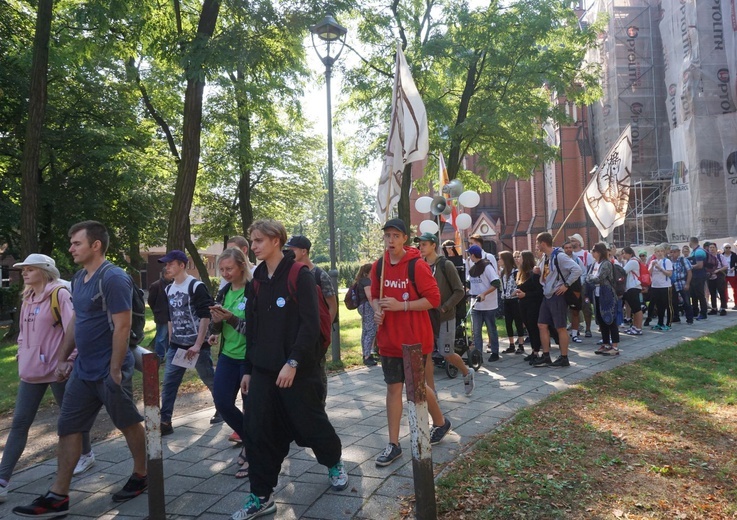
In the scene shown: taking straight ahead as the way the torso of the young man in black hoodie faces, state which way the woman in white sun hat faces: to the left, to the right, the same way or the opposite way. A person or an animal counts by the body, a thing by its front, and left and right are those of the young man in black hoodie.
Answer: the same way

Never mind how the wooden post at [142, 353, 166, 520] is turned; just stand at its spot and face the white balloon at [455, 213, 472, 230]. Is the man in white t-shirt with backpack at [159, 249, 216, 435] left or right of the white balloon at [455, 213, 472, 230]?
left

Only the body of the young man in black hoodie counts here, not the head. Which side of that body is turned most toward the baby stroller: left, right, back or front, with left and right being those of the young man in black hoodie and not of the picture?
back

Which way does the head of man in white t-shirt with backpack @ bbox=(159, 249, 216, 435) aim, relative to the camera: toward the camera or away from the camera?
toward the camera

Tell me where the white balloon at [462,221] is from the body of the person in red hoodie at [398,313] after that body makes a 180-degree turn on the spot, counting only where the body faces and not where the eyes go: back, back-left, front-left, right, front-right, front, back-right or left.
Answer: front-left

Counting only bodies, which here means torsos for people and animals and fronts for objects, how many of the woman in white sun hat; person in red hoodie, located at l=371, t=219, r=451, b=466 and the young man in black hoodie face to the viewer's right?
0

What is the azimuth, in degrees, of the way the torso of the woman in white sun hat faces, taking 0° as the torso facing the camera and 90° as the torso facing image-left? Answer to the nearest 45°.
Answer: approximately 45°

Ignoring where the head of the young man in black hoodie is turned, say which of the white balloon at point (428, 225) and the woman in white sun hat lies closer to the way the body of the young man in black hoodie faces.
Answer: the woman in white sun hat

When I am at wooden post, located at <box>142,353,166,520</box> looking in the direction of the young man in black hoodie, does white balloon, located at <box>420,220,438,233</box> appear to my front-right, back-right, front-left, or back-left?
front-left

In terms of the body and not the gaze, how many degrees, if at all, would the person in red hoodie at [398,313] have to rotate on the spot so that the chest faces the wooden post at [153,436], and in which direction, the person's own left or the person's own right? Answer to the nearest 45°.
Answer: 0° — they already face it

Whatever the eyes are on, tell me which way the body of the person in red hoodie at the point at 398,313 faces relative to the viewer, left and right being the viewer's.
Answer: facing the viewer and to the left of the viewer

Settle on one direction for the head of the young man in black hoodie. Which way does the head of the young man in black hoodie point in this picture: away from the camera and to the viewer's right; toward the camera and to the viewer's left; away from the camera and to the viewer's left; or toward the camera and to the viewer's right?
toward the camera and to the viewer's left

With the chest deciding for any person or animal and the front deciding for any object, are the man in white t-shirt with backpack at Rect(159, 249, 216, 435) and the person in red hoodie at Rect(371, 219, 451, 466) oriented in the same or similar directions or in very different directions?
same or similar directions

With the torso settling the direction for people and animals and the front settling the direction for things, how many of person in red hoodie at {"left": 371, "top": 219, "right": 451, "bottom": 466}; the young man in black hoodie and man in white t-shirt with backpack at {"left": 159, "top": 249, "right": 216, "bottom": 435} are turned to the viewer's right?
0
